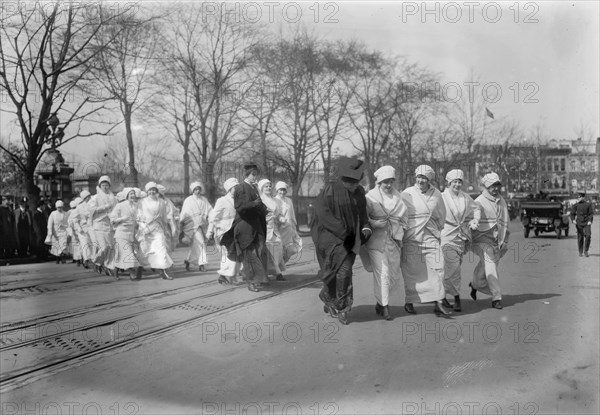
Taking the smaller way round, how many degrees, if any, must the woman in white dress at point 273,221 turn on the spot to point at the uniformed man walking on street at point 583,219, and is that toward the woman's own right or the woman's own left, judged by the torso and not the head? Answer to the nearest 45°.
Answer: approximately 90° to the woman's own left

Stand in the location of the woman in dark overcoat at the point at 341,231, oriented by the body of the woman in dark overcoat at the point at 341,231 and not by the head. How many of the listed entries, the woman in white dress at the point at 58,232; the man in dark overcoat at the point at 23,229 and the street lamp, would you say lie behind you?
3

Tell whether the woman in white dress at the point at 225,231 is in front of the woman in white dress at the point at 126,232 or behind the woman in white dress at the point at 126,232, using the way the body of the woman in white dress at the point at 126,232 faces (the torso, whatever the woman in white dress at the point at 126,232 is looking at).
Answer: in front

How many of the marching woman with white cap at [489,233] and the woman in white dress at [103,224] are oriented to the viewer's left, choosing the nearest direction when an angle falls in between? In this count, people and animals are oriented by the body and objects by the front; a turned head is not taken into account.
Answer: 0

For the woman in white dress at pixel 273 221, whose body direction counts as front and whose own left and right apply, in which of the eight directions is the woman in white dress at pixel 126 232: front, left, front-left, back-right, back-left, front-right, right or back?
back-right

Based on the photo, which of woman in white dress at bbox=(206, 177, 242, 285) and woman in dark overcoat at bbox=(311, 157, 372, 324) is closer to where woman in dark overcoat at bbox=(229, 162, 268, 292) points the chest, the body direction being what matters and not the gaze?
the woman in dark overcoat

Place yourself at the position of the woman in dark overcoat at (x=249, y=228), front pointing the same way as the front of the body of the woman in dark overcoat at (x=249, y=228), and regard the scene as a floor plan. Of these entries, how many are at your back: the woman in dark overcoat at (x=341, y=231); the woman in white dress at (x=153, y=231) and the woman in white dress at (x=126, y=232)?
2

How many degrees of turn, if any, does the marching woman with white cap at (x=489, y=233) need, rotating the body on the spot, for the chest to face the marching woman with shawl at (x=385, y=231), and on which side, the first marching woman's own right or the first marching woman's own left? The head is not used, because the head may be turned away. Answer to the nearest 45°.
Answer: approximately 90° to the first marching woman's own right

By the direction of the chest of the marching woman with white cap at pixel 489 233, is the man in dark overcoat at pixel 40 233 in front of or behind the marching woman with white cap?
behind

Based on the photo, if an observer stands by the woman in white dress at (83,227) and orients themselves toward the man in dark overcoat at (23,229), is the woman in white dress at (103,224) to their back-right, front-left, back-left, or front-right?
back-left
